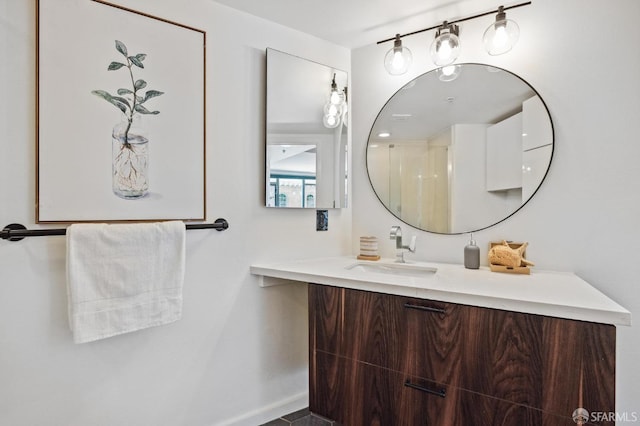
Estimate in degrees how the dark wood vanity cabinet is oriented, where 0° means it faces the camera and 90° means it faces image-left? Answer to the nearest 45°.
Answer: approximately 45°

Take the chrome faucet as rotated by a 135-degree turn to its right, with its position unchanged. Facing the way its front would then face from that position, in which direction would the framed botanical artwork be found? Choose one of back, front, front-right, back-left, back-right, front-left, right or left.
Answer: back-left

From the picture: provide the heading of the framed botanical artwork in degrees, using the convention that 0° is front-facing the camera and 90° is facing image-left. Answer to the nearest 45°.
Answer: approximately 315°

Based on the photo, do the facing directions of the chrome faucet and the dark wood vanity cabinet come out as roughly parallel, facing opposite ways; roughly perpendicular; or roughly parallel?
roughly parallel

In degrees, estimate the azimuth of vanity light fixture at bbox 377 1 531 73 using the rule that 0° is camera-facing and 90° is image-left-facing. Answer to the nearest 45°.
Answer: approximately 45°

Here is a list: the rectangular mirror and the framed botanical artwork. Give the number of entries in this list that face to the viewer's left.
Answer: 0

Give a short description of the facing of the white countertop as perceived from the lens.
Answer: facing the viewer and to the left of the viewer

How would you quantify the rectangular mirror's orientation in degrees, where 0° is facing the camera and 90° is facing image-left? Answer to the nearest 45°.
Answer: approximately 315°

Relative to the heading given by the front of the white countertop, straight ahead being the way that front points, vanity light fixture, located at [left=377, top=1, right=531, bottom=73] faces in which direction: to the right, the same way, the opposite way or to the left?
the same way

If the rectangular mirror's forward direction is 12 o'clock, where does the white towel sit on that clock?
The white towel is roughly at 3 o'clock from the rectangular mirror.

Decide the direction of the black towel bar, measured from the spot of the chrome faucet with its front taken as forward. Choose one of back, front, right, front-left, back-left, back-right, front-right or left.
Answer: front

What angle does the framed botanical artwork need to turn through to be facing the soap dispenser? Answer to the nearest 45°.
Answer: approximately 45° to its left

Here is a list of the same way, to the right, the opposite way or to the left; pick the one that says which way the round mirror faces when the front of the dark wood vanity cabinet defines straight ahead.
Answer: the same way
